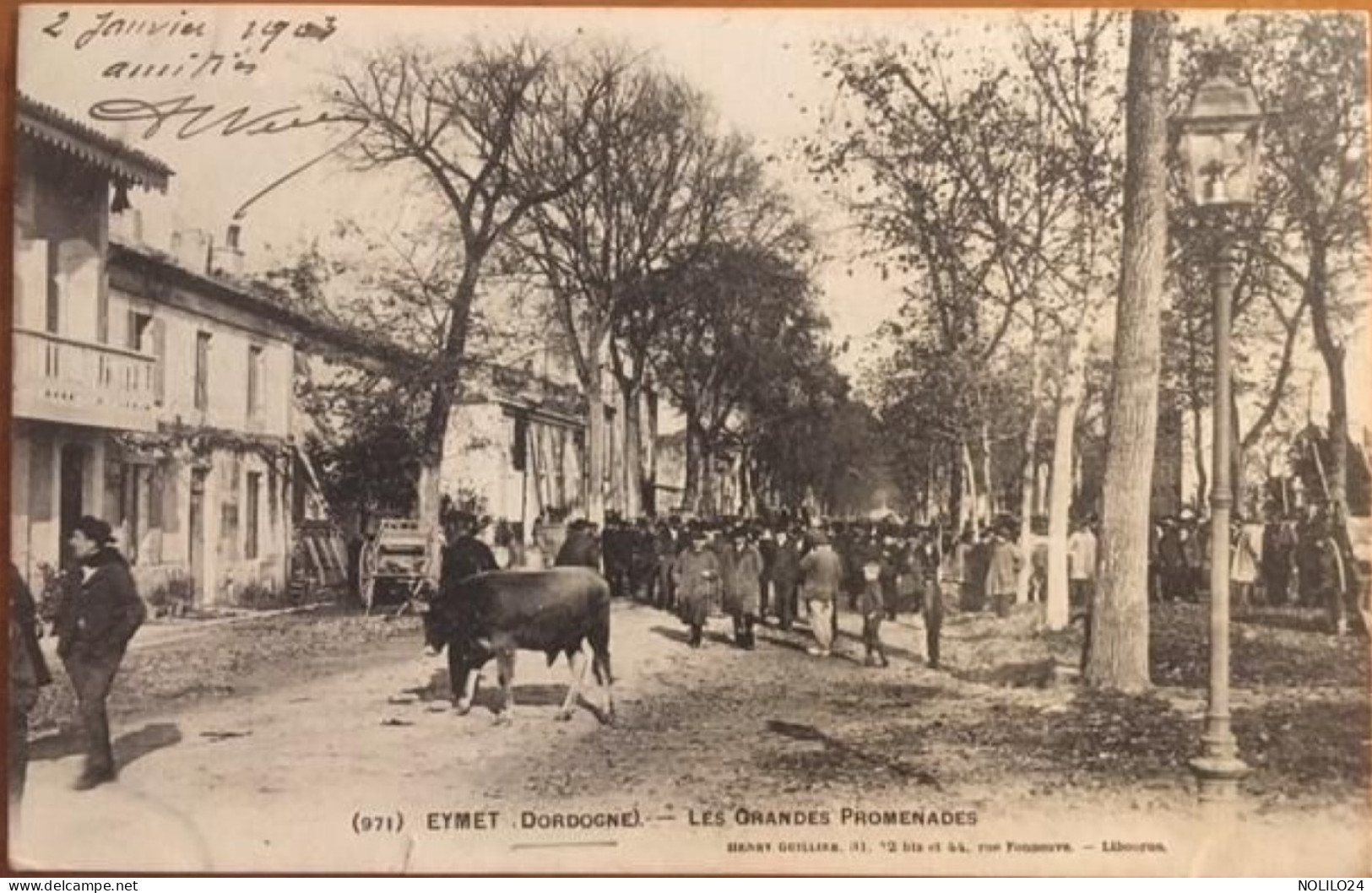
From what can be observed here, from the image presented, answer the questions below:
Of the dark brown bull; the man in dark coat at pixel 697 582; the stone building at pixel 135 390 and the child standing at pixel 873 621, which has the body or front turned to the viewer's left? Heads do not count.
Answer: the dark brown bull

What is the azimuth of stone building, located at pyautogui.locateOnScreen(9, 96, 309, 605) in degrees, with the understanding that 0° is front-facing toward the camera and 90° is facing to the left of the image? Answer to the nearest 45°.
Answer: approximately 315°

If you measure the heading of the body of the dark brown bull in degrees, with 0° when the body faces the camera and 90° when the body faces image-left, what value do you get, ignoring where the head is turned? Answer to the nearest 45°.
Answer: approximately 90°

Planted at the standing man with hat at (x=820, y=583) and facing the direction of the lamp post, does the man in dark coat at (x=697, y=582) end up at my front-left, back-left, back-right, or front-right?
back-right

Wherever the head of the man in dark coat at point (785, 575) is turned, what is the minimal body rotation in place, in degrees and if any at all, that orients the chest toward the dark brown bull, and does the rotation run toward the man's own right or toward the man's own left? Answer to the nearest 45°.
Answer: approximately 45° to the man's own right
